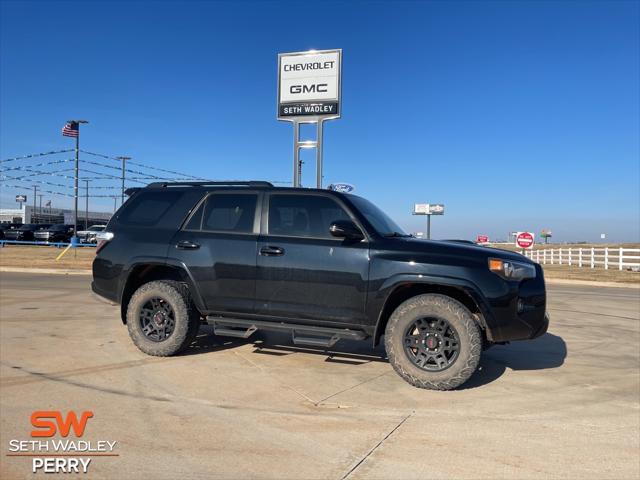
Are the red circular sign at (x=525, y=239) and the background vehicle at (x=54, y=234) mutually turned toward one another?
no

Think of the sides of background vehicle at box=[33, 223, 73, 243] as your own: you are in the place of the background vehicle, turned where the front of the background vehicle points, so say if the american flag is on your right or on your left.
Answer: on your left

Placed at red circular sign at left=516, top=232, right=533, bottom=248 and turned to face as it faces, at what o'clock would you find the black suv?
The black suv is roughly at 12 o'clock from the red circular sign.

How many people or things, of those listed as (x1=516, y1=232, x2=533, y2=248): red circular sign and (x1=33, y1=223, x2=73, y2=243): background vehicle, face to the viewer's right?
0

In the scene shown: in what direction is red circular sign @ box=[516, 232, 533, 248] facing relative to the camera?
toward the camera

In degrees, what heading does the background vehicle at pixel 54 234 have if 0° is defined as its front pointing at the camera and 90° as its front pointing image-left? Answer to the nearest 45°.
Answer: approximately 45°

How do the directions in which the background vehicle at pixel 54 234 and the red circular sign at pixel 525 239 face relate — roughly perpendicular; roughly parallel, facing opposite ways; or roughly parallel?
roughly parallel

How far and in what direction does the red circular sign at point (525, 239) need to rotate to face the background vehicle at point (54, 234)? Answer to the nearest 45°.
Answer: approximately 90° to its right

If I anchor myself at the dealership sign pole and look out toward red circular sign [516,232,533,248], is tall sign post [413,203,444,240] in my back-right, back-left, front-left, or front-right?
front-left

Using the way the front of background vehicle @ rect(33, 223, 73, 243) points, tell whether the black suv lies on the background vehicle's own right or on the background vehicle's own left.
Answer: on the background vehicle's own left

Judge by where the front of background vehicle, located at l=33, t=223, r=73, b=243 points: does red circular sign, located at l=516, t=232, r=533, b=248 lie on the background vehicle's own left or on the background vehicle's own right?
on the background vehicle's own left

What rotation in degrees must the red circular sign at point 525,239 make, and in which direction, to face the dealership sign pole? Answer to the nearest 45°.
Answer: approximately 45° to its right

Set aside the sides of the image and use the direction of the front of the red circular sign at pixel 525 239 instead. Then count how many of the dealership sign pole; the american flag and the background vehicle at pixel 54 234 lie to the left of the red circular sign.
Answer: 0
